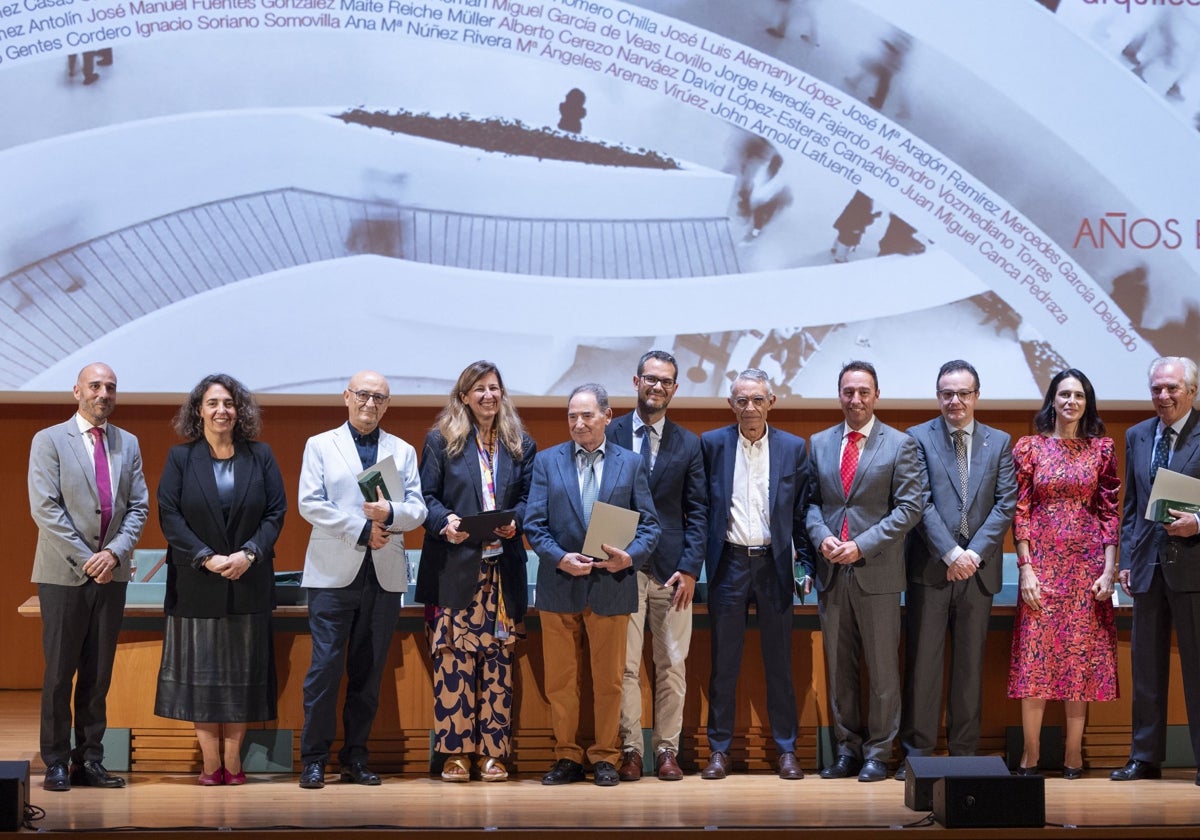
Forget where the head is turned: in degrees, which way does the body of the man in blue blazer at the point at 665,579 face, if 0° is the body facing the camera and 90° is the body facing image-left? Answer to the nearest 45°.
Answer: approximately 0°

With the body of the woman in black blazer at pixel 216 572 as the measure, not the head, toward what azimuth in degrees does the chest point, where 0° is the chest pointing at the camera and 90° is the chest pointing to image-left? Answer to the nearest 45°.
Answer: approximately 0°

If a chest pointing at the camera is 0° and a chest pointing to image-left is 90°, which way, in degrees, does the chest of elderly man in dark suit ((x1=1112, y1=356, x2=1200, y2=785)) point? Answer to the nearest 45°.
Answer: approximately 45°

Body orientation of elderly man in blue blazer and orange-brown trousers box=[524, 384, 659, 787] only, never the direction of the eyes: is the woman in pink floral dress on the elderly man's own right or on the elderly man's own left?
on the elderly man's own left

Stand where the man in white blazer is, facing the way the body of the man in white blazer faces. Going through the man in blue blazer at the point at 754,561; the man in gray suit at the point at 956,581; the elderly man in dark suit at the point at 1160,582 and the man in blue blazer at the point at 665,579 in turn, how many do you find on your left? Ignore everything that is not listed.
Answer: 4

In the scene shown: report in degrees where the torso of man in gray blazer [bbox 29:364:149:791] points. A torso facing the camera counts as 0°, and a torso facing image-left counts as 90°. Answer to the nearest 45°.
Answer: approximately 315°
